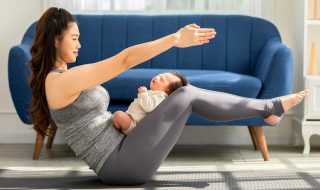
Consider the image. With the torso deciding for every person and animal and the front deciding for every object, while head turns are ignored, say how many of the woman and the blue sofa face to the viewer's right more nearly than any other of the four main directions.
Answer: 1

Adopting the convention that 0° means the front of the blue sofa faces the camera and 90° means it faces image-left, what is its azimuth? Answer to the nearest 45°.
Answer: approximately 0°

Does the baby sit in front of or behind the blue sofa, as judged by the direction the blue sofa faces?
in front

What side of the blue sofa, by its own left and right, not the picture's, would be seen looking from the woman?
front

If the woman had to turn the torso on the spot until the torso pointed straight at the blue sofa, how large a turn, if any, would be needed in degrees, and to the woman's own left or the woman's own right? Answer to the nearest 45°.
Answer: approximately 90° to the woman's own left

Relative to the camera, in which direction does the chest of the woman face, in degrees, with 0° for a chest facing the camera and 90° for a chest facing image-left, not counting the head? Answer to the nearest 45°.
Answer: approximately 270°

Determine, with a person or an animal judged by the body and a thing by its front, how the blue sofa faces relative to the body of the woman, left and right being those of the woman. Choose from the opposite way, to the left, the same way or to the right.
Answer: to the right
